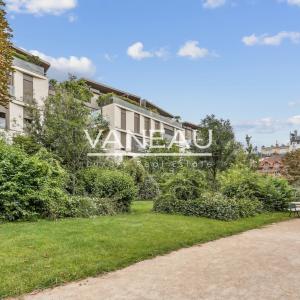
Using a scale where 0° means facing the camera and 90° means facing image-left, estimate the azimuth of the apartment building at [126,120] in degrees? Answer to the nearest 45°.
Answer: approximately 315°

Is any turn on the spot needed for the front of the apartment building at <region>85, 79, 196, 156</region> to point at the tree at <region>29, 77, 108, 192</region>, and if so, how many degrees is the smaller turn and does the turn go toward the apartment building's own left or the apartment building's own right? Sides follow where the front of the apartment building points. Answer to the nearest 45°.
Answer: approximately 45° to the apartment building's own right

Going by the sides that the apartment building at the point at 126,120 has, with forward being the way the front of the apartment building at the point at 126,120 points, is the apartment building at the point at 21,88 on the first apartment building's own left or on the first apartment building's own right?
on the first apartment building's own right

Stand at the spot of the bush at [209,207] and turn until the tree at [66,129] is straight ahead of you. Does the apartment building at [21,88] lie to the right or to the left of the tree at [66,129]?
right
